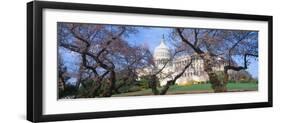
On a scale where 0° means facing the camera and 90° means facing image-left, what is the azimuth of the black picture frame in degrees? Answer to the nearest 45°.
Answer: approximately 315°
